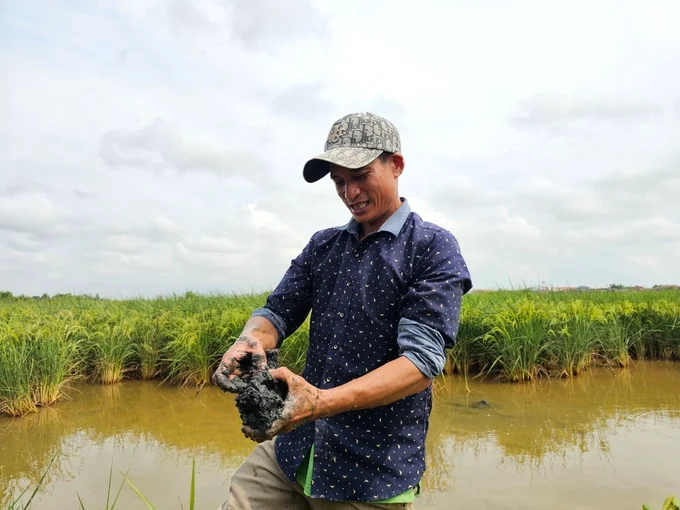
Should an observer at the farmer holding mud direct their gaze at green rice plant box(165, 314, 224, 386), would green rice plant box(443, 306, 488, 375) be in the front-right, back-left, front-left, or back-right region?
front-right

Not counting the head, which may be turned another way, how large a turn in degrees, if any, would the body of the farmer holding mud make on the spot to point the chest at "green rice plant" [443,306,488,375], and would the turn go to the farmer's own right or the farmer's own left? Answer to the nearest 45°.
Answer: approximately 135° to the farmer's own right

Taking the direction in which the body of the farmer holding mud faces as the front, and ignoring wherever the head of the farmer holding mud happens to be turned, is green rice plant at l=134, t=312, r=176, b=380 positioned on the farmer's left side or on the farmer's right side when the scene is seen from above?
on the farmer's right side

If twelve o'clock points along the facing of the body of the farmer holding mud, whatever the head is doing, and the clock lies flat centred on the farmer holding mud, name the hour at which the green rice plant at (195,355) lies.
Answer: The green rice plant is roughly at 4 o'clock from the farmer holding mud.

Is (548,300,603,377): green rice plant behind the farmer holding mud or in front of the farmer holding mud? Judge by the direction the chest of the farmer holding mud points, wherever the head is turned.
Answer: behind

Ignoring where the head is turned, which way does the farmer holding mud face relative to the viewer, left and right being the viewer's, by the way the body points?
facing the viewer and to the left of the viewer

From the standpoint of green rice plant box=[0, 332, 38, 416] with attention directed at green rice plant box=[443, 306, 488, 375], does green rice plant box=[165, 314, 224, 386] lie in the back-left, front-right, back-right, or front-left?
front-left

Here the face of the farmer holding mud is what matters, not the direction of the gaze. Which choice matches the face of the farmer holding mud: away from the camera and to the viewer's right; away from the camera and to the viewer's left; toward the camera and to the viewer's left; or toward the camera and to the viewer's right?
toward the camera and to the viewer's left

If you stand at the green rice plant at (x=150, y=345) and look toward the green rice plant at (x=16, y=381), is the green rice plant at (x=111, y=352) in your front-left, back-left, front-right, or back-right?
front-right

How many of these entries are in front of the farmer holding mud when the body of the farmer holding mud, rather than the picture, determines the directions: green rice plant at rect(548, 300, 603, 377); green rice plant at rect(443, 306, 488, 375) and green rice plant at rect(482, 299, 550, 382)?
0

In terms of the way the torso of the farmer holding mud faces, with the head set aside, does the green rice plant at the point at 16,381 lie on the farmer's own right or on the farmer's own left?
on the farmer's own right
